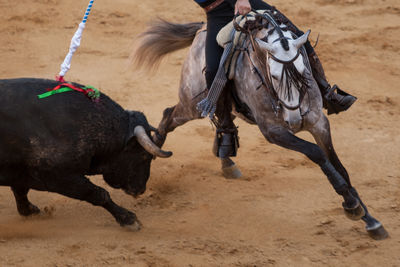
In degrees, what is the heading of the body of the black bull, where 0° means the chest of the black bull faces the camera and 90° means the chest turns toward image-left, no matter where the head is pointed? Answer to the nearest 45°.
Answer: approximately 270°

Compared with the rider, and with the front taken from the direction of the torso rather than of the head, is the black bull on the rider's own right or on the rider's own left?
on the rider's own right

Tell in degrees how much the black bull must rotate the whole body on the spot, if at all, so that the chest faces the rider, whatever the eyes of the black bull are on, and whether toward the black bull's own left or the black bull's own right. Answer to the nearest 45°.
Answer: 0° — it already faces them

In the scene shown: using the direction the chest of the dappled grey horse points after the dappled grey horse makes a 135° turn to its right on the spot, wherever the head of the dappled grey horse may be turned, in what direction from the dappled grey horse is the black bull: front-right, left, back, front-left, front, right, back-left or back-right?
front

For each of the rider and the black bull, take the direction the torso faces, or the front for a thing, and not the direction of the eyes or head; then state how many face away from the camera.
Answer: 0

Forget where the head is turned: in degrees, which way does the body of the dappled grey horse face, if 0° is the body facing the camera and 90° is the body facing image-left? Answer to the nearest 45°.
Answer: approximately 315°
